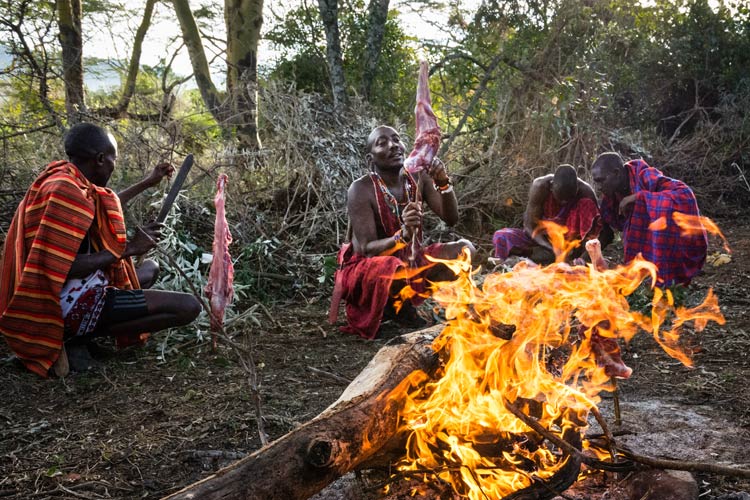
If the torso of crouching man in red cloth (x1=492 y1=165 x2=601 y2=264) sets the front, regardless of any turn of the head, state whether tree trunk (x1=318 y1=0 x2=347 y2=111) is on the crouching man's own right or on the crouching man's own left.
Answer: on the crouching man's own right

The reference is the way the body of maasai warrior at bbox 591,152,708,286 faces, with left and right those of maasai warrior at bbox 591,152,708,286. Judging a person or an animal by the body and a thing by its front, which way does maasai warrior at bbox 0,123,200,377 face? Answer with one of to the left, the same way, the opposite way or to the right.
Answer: the opposite way

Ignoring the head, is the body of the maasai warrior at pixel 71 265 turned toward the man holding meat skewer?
yes

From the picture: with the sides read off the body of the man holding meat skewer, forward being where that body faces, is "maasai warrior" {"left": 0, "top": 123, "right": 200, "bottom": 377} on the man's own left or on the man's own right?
on the man's own right

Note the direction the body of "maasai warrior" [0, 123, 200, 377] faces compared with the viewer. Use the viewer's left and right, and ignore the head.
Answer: facing to the right of the viewer

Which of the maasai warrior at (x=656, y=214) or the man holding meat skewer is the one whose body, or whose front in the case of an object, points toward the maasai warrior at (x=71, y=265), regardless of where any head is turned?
the maasai warrior at (x=656, y=214)

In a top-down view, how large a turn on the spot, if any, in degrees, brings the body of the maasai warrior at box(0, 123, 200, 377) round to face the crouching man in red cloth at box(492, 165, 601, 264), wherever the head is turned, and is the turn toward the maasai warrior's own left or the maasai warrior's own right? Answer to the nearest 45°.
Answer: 0° — they already face them

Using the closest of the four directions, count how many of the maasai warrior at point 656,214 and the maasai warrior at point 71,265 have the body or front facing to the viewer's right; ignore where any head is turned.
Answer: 1
